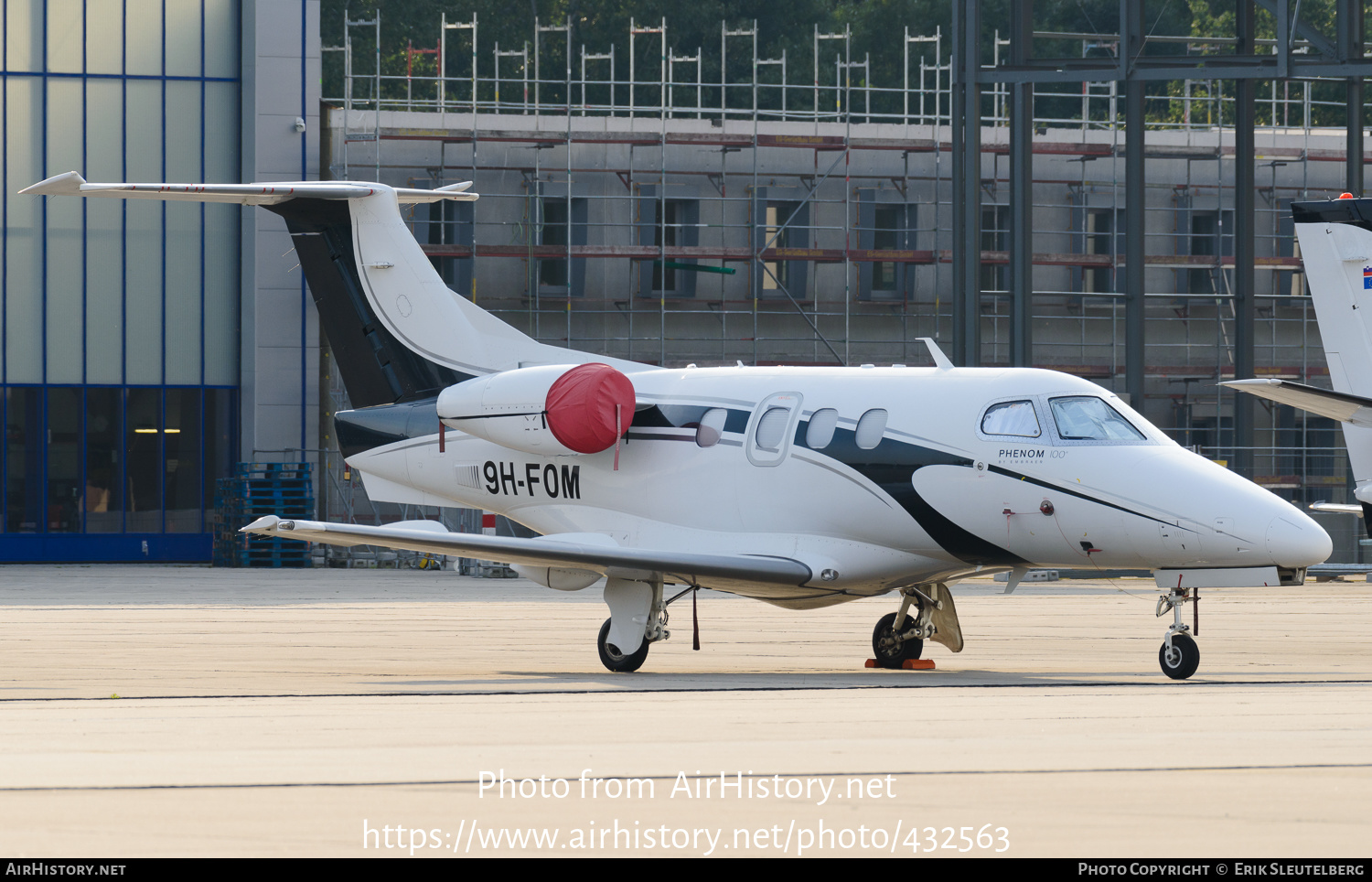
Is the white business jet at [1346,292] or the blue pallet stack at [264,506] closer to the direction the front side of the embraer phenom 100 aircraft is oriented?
the white business jet

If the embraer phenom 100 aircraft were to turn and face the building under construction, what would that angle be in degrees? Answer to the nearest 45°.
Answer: approximately 135° to its left

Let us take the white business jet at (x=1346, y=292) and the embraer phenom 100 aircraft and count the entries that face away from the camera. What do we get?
0

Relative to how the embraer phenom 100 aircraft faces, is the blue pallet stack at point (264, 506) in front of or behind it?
behind

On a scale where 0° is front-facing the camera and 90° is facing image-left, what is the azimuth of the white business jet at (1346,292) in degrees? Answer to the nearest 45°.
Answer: approximately 315°
